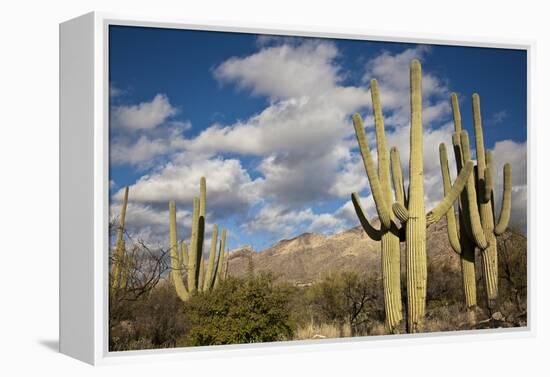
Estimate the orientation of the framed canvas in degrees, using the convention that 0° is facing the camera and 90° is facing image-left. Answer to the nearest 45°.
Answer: approximately 315°
